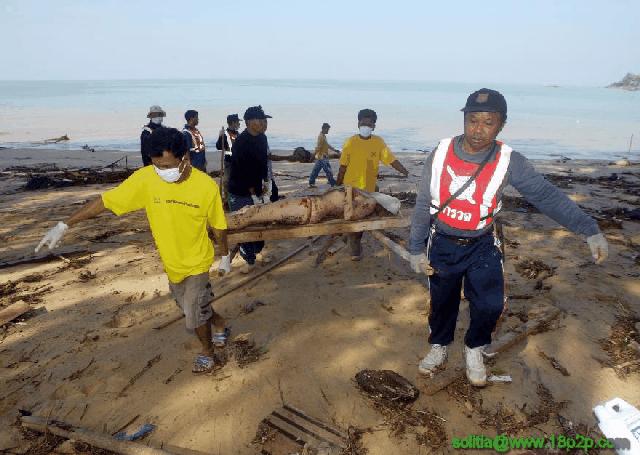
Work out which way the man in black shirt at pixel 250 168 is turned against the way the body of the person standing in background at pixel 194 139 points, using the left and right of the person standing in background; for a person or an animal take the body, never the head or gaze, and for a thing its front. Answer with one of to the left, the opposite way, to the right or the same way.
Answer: the same way

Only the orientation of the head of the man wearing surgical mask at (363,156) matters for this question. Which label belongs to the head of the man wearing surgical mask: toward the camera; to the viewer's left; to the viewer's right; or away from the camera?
toward the camera

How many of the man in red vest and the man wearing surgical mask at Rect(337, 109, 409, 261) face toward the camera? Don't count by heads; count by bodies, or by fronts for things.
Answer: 2

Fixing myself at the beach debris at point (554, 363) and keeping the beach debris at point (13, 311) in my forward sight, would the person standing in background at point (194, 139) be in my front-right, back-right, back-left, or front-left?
front-right

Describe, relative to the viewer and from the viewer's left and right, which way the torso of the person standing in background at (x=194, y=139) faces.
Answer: facing the viewer and to the right of the viewer

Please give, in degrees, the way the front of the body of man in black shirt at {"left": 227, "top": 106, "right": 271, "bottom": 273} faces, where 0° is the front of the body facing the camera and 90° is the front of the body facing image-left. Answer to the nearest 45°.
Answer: approximately 315°

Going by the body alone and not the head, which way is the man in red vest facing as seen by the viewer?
toward the camera

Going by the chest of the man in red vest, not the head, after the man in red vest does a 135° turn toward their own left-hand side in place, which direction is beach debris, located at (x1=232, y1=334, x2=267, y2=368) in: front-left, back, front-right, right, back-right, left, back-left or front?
back-left

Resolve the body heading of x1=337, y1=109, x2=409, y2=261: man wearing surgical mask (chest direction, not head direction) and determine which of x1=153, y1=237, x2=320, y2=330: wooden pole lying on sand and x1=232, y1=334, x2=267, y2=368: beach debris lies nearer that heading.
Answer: the beach debris

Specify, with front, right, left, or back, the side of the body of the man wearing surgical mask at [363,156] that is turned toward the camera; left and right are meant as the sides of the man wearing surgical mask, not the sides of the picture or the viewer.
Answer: front

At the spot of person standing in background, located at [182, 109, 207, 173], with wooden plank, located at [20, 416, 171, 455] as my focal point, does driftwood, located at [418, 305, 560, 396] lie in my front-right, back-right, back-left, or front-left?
front-left

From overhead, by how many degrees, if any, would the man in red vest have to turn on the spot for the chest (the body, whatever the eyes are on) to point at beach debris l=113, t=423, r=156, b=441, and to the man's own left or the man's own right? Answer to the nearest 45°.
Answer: approximately 45° to the man's own right

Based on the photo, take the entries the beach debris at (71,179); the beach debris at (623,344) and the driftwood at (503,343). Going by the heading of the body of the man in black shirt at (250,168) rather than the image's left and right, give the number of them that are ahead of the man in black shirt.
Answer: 2

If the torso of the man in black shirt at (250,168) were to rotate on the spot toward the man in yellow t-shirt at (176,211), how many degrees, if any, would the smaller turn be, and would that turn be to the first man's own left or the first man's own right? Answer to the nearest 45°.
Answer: approximately 45° to the first man's own right
